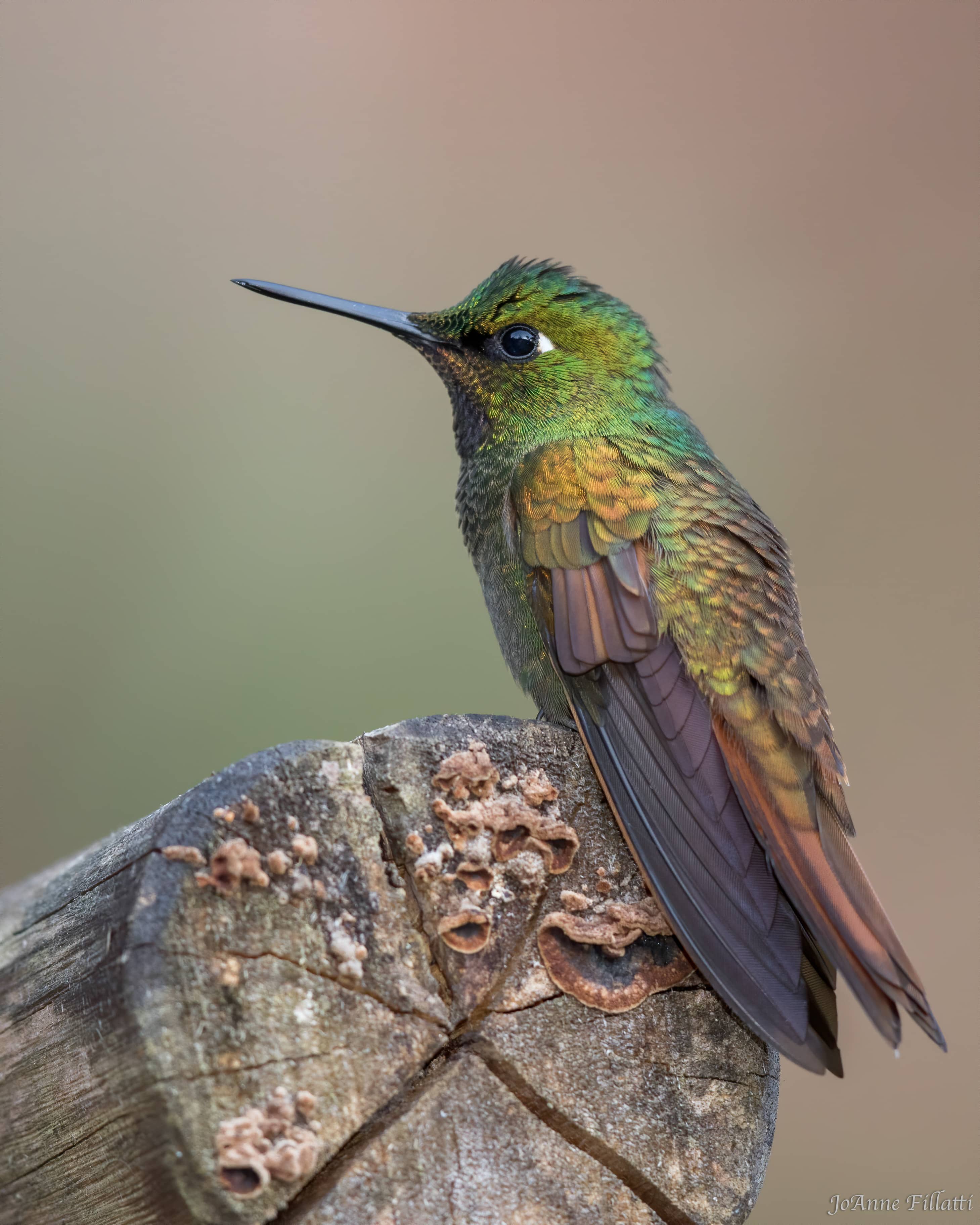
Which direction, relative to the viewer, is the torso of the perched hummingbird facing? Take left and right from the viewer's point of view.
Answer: facing away from the viewer and to the left of the viewer
